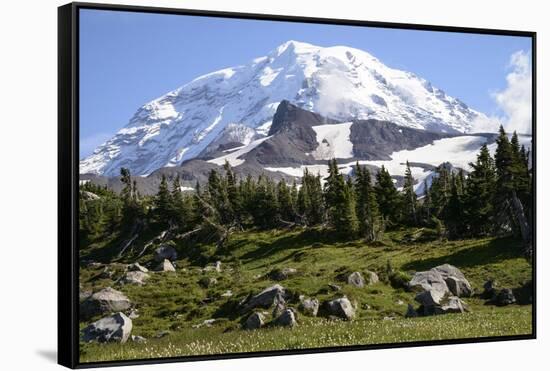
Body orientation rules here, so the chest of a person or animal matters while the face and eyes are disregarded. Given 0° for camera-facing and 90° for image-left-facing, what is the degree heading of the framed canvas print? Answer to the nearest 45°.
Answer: approximately 315°
